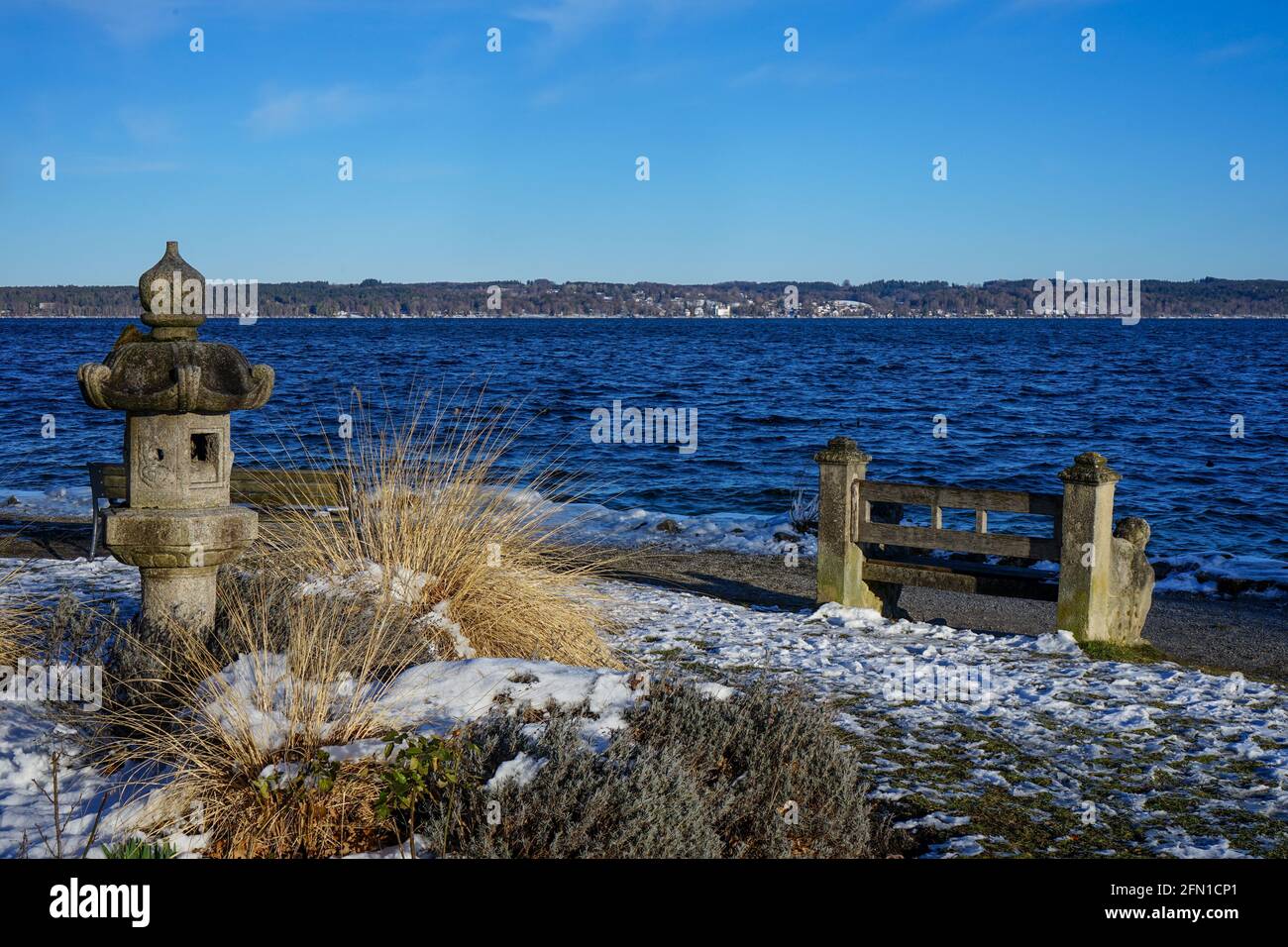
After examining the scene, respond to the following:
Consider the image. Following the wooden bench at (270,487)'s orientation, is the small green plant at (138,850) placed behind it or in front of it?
behind

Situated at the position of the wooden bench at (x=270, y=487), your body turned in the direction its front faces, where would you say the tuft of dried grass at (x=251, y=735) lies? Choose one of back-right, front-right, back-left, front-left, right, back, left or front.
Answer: back

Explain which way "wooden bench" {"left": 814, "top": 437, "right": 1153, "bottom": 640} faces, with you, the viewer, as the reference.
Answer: facing away from the viewer and to the right of the viewer

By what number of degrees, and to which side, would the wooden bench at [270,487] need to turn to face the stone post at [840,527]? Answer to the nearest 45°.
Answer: approximately 135° to its right

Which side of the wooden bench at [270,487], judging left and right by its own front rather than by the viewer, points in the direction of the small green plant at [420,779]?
back

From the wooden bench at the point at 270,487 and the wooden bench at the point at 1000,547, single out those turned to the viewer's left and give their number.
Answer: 0

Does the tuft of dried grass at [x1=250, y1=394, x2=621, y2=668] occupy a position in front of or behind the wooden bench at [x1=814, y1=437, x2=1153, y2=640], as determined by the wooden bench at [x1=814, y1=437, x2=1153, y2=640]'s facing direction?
behind

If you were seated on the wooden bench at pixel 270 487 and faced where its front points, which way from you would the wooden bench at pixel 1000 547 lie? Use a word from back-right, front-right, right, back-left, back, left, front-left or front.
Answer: back-right

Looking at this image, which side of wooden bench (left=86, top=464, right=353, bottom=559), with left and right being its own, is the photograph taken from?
back
